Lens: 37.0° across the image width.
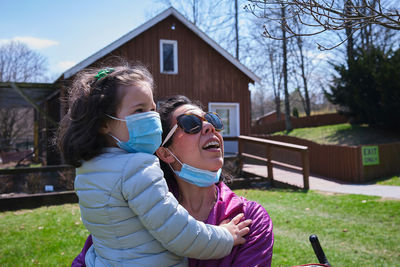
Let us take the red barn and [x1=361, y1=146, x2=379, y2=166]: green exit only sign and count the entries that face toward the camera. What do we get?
2

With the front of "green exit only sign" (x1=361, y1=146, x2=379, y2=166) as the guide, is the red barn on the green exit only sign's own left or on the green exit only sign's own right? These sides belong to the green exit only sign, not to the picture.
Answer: on the green exit only sign's own right

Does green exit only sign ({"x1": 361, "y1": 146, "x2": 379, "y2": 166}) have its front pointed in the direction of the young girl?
yes

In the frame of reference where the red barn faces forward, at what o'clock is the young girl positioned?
The young girl is roughly at 12 o'clock from the red barn.

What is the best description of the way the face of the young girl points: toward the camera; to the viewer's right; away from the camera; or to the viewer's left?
to the viewer's right

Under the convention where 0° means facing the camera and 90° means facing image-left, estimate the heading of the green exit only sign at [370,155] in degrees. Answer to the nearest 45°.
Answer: approximately 0°

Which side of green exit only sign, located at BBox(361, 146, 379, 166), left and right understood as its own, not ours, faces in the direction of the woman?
front
